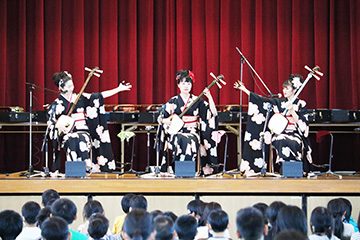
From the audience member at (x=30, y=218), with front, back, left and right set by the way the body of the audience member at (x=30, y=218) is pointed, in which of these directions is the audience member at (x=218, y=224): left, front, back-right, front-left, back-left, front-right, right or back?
back-right

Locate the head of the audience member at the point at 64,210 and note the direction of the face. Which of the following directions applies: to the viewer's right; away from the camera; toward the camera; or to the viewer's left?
away from the camera

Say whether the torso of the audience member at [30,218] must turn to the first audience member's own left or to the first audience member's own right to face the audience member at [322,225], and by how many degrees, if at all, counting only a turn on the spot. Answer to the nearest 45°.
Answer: approximately 135° to the first audience member's own right

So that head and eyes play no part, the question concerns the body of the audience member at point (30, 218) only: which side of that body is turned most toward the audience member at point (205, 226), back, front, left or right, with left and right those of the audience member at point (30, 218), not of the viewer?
right

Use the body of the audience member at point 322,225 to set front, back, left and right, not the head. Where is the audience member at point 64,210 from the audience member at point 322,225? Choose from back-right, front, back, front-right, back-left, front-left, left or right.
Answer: left

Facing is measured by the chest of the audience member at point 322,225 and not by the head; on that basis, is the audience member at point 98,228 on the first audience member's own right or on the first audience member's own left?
on the first audience member's own left

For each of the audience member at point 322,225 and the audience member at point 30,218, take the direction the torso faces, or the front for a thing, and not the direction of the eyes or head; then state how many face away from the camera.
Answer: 2

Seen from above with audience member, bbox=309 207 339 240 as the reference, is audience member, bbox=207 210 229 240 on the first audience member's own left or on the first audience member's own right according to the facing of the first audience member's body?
on the first audience member's own left

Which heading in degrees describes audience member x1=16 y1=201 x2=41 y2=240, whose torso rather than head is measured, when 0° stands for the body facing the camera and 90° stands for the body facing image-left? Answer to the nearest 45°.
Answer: approximately 180°

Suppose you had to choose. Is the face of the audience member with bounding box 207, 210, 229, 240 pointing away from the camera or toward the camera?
away from the camera

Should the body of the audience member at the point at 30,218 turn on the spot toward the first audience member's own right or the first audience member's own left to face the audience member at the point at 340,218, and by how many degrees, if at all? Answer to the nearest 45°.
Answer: approximately 90° to the first audience member's own right

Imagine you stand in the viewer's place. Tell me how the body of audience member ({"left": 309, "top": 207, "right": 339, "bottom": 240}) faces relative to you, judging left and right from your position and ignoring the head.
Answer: facing away from the viewer
